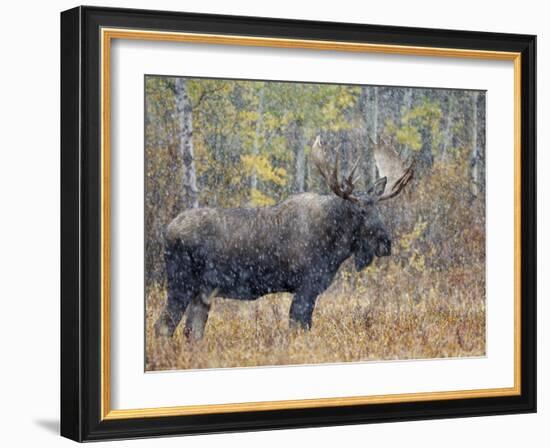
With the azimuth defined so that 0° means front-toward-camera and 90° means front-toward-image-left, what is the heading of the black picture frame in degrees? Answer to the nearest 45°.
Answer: approximately 315°
